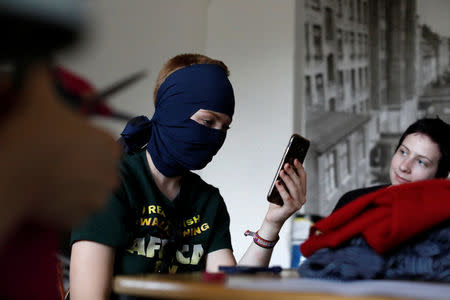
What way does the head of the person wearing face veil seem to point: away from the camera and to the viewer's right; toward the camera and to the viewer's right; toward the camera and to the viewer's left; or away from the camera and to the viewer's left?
toward the camera and to the viewer's right

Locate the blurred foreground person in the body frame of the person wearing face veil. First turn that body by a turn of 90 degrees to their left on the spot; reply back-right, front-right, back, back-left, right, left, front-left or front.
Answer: back-right

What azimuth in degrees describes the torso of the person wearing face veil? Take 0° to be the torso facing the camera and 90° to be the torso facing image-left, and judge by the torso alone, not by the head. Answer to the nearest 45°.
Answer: approximately 315°
